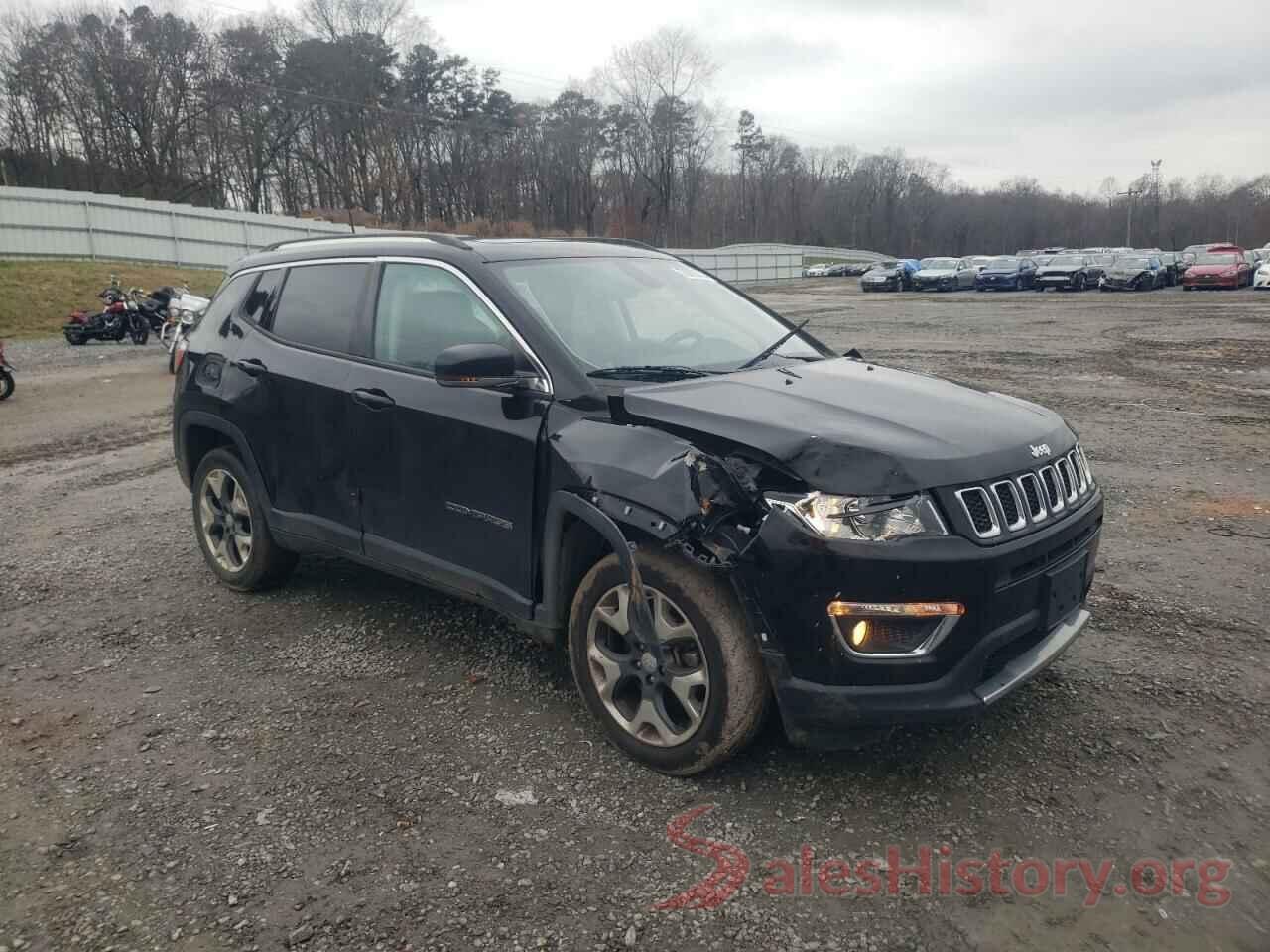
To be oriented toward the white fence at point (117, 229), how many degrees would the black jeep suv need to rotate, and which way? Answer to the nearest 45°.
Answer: approximately 180°

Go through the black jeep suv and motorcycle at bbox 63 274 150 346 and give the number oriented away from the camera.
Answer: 0

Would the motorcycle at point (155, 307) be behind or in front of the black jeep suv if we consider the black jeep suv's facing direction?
behind

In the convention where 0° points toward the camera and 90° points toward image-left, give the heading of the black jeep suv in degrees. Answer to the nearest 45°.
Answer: approximately 315°

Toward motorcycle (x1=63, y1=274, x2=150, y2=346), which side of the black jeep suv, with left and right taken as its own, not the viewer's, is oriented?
back
